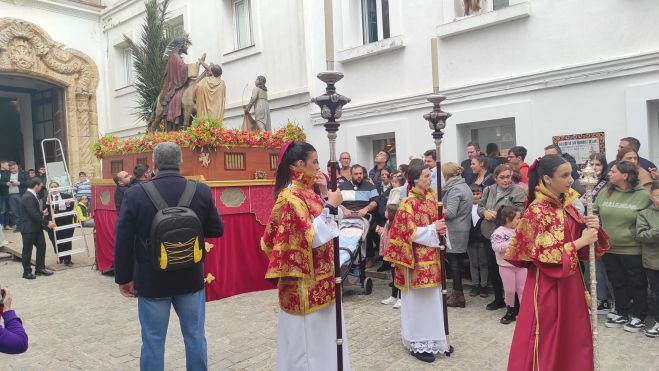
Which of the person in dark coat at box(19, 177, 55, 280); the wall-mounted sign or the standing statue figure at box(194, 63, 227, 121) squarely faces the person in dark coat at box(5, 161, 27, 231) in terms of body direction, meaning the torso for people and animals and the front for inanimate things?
the standing statue figure

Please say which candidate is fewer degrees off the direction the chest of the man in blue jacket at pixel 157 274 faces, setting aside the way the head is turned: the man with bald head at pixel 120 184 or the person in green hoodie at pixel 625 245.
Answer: the man with bald head

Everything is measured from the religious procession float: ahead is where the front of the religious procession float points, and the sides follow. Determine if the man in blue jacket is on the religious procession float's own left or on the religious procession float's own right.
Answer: on the religious procession float's own right

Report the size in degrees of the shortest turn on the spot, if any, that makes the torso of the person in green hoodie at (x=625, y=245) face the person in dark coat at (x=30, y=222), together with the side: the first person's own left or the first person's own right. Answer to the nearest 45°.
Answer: approximately 45° to the first person's own right

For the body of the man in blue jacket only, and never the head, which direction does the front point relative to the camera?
away from the camera

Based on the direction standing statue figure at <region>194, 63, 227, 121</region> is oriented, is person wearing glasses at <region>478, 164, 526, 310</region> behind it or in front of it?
behind
